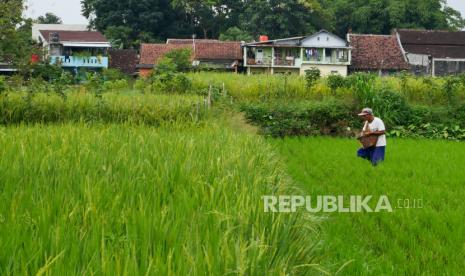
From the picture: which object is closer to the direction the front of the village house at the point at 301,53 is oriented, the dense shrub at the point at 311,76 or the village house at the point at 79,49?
the dense shrub

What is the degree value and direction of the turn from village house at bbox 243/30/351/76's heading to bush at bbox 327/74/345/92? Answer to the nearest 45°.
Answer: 0° — it already faces it

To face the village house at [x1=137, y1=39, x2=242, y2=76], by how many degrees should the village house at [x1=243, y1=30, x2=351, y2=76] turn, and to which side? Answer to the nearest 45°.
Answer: approximately 90° to its right

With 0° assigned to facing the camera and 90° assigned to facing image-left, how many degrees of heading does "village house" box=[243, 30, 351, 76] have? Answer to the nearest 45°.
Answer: approximately 0°

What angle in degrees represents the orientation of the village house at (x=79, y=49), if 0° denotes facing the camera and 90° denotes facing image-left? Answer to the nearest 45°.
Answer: approximately 0°

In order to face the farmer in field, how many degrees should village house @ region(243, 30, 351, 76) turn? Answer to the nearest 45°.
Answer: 0° — it already faces them

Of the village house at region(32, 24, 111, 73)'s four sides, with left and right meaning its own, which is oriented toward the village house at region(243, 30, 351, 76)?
left

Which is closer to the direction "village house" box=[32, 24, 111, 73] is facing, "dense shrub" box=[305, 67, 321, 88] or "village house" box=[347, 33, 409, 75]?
the dense shrub

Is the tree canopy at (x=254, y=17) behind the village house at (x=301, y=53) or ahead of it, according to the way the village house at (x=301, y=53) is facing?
behind

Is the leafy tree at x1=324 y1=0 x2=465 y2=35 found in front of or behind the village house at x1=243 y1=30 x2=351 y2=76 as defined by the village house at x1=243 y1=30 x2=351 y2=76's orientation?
behind

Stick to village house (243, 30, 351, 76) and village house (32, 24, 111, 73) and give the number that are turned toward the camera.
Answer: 2

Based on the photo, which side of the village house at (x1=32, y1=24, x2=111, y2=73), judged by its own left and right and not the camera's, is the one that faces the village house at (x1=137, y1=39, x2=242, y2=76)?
left

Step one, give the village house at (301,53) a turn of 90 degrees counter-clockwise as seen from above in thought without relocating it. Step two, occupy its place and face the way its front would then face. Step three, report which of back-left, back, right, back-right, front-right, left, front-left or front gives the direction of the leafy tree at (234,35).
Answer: back-left
